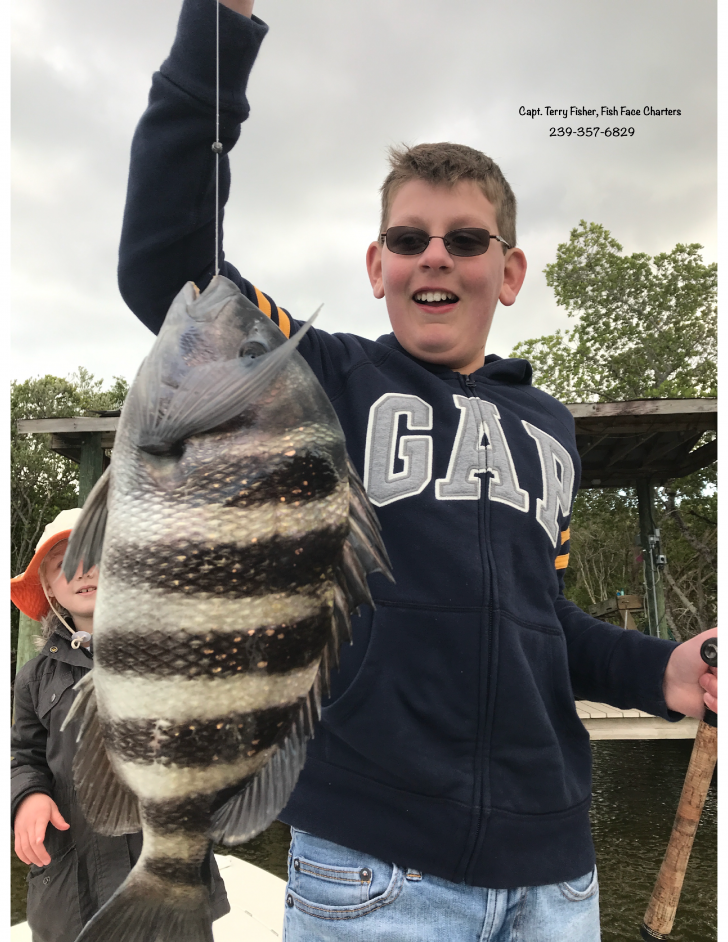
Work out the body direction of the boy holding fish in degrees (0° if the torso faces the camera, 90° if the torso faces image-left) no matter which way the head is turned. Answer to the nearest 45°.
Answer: approximately 0°

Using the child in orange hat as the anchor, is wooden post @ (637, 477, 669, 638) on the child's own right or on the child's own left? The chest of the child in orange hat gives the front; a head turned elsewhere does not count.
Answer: on the child's own left

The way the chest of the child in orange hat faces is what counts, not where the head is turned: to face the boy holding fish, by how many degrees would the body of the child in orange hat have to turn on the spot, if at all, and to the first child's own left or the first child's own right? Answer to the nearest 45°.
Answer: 0° — they already face them

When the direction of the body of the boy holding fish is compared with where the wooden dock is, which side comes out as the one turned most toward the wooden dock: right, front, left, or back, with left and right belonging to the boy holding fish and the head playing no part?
back

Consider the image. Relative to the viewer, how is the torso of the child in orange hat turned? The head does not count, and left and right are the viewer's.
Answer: facing the viewer and to the right of the viewer

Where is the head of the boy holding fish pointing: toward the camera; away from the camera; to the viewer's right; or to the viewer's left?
toward the camera

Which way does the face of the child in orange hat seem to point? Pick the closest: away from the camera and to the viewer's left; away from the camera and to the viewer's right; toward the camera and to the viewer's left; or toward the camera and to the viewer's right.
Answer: toward the camera and to the viewer's right

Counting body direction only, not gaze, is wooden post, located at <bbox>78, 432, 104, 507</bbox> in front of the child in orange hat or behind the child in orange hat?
behind

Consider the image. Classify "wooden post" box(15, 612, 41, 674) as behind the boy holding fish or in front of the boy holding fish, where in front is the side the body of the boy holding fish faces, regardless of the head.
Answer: behind

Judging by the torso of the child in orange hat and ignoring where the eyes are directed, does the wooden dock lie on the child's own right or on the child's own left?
on the child's own left
